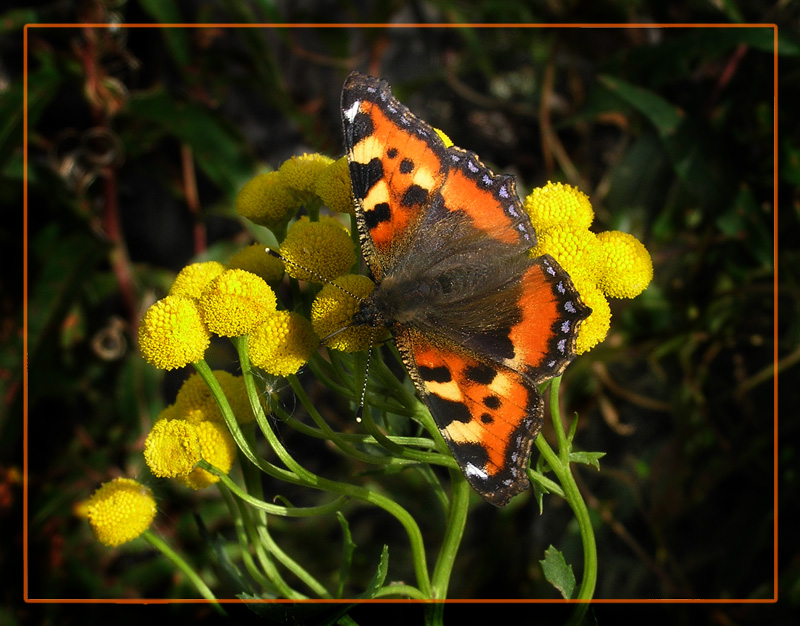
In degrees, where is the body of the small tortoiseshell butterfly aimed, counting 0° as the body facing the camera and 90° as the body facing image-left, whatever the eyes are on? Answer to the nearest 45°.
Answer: approximately 90°

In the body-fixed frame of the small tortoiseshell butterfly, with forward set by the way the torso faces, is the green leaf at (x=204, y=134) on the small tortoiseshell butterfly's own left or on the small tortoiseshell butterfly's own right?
on the small tortoiseshell butterfly's own right
